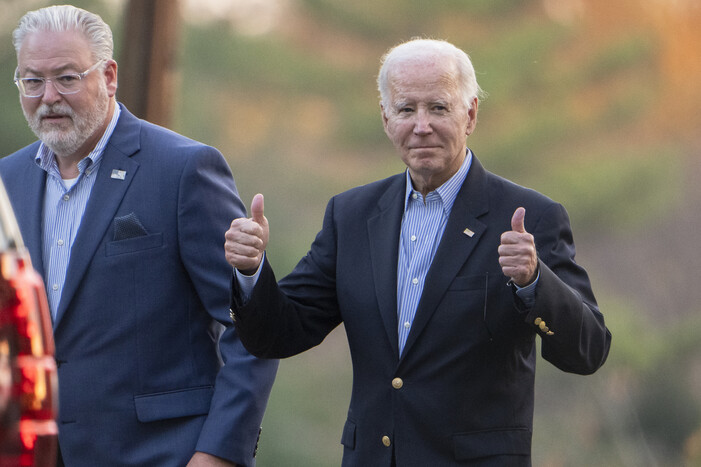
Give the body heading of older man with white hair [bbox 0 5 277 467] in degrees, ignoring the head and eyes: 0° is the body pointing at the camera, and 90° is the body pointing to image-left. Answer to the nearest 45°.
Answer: approximately 45°

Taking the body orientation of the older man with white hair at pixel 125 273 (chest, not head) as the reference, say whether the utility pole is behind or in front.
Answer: behind

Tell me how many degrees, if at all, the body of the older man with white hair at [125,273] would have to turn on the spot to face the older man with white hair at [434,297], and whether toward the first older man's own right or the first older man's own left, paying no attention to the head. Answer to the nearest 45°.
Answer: approximately 90° to the first older man's own left
